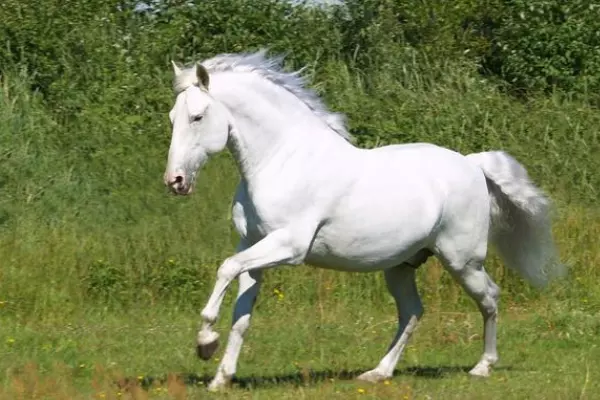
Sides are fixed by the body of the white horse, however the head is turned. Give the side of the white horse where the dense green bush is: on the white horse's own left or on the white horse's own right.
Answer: on the white horse's own right

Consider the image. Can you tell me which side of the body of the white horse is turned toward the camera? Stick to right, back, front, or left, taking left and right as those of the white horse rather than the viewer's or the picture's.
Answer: left
